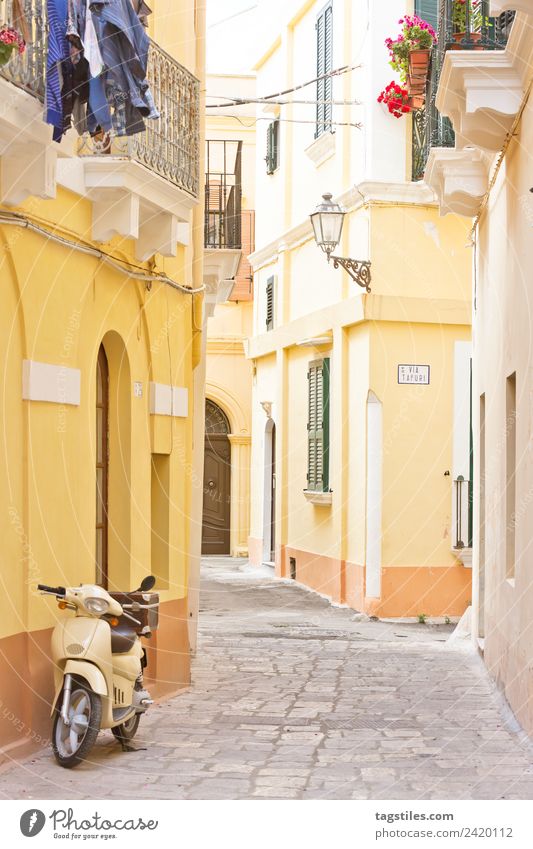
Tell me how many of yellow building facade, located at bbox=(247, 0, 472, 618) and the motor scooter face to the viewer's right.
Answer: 0

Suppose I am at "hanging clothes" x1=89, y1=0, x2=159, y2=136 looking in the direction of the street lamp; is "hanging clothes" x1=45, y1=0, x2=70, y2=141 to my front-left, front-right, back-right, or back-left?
back-left

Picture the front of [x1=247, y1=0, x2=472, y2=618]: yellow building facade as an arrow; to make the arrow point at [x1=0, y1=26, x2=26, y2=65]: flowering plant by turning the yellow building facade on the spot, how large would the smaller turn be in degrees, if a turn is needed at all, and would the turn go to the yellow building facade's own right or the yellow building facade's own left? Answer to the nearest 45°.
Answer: approximately 45° to the yellow building facade's own left

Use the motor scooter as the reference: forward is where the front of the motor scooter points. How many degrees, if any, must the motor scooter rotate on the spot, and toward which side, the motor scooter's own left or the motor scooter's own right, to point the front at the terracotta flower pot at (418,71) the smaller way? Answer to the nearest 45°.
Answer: approximately 180°

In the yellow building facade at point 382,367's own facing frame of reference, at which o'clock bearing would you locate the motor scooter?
The motor scooter is roughly at 11 o'clock from the yellow building facade.

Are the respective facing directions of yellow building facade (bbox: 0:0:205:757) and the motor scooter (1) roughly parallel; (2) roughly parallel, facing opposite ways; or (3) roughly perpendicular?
roughly perpendicular

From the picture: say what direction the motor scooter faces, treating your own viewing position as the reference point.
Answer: facing the viewer and to the left of the viewer

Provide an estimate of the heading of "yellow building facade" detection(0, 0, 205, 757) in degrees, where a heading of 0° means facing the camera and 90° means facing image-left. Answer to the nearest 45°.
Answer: approximately 315°

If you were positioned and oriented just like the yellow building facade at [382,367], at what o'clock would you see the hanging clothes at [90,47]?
The hanging clothes is roughly at 11 o'clock from the yellow building facade.

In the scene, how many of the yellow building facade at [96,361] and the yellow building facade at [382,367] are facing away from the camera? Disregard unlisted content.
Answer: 0
